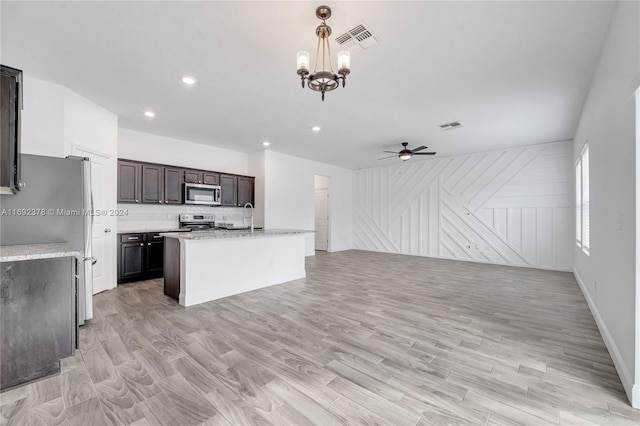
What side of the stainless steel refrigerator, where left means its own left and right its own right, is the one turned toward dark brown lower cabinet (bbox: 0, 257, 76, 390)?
right

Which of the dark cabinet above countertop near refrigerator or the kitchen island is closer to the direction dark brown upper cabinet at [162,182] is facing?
the kitchen island

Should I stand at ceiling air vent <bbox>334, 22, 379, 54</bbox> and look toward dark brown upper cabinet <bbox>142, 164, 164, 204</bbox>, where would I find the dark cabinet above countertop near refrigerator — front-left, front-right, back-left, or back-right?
front-left

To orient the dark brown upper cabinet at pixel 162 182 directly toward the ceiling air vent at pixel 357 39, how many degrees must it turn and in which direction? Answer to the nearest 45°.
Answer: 0° — it already faces it

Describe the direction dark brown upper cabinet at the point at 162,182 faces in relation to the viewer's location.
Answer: facing the viewer and to the right of the viewer

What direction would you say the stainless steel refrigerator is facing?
to the viewer's right

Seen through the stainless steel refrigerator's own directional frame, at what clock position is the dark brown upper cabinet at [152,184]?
The dark brown upper cabinet is roughly at 10 o'clock from the stainless steel refrigerator.

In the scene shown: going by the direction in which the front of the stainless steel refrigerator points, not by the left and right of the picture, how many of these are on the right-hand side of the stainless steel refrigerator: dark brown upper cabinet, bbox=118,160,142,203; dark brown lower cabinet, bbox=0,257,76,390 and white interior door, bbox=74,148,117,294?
1

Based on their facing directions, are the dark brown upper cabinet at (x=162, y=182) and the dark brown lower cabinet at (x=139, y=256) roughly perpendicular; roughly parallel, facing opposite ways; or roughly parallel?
roughly parallel

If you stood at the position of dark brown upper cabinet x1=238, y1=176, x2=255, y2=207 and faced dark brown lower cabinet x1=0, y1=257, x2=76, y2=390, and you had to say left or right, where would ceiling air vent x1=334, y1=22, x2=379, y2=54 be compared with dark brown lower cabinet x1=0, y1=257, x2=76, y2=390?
left

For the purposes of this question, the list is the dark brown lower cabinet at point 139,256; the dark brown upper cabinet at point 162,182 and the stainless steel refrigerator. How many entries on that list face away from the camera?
0

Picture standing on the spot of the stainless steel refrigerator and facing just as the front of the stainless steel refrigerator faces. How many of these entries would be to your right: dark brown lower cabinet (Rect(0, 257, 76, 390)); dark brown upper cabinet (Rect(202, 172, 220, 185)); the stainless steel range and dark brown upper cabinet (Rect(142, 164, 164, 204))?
1

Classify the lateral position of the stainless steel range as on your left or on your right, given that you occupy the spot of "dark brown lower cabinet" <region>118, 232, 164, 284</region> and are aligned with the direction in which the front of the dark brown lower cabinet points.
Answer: on your left
